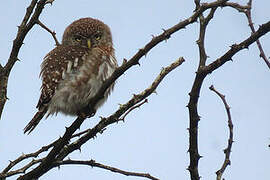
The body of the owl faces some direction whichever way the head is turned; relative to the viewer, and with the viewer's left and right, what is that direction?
facing the viewer and to the right of the viewer
